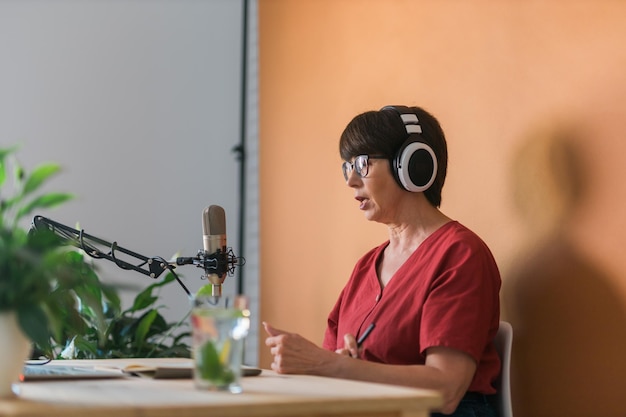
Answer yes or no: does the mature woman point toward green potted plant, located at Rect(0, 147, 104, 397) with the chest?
yes

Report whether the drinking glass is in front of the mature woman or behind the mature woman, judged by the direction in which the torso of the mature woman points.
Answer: in front

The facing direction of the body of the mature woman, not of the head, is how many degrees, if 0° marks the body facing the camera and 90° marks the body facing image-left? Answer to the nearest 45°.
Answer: approximately 45°

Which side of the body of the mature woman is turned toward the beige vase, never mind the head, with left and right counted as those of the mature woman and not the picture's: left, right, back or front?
front

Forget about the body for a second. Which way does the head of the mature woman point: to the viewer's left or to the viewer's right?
to the viewer's left

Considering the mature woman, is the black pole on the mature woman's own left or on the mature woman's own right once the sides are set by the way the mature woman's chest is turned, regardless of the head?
on the mature woman's own right

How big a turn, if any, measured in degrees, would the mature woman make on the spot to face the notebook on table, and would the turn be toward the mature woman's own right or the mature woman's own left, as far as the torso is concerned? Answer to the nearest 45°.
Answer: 0° — they already face it

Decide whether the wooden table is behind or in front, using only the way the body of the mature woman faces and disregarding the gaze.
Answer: in front
